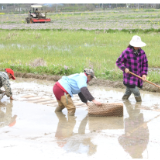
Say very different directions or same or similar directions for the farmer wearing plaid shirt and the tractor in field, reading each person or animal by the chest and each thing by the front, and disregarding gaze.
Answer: very different directions
